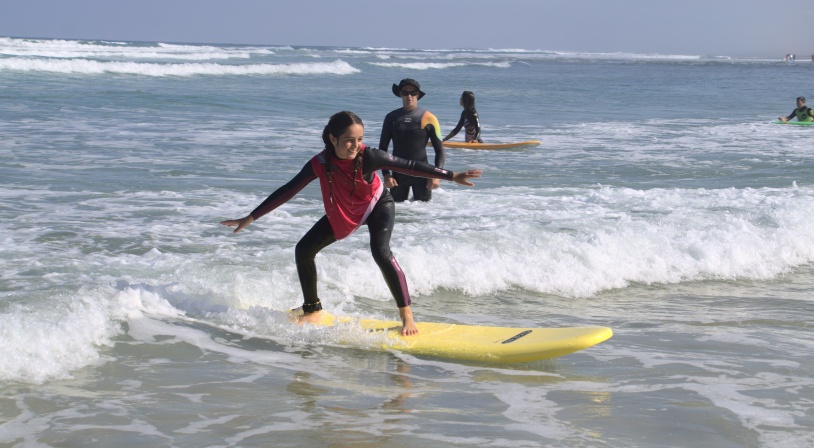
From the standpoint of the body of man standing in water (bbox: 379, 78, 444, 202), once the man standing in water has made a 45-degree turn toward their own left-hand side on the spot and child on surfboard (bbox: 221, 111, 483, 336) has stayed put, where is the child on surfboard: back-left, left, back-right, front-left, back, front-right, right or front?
front-right

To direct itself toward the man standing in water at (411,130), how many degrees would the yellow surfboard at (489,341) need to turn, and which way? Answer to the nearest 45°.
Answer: approximately 90° to its left

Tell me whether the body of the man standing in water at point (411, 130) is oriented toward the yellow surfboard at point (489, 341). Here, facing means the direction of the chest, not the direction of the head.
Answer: yes

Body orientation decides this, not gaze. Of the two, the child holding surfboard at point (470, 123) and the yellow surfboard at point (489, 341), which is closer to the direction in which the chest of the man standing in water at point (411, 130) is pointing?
the yellow surfboard

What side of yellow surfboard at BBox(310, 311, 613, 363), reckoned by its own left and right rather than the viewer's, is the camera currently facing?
right

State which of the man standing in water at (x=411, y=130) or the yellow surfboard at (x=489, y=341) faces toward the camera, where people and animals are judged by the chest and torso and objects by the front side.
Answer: the man standing in water

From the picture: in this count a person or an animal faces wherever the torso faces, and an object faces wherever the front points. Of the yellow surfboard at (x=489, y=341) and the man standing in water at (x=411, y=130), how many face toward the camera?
1

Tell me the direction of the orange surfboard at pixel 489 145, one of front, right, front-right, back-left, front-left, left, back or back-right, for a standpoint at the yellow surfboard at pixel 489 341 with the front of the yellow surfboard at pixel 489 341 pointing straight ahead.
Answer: left

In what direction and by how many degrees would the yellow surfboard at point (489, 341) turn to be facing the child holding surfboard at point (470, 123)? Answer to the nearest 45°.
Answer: approximately 90° to its left

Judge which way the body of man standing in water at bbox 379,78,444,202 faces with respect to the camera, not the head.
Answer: toward the camera

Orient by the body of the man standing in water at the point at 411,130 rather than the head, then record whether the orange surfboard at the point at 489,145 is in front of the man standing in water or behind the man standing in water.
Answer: behind

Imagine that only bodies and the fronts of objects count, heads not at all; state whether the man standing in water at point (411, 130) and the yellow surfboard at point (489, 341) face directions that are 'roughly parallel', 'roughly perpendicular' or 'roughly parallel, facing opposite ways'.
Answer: roughly perpendicular
